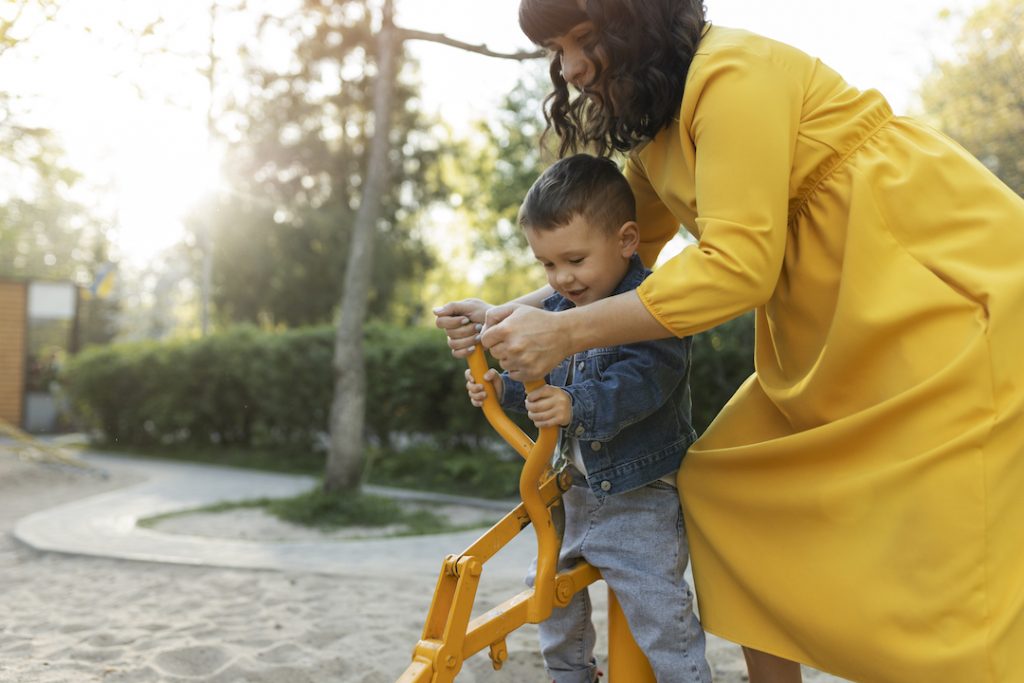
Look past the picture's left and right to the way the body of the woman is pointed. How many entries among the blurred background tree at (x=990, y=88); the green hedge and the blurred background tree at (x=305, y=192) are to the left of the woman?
0

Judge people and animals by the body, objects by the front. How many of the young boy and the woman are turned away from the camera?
0

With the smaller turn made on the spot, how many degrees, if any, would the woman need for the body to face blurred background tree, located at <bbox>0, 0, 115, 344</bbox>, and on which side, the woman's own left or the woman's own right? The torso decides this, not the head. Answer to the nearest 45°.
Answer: approximately 45° to the woman's own right

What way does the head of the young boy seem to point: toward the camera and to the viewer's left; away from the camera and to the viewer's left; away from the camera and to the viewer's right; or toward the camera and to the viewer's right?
toward the camera and to the viewer's left

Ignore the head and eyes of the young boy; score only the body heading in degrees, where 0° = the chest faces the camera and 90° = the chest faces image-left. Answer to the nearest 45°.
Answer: approximately 45°

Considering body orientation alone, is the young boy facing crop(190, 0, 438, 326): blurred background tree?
no

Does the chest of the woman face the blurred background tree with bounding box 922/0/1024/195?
no

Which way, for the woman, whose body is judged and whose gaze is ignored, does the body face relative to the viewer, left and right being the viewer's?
facing to the left of the viewer
